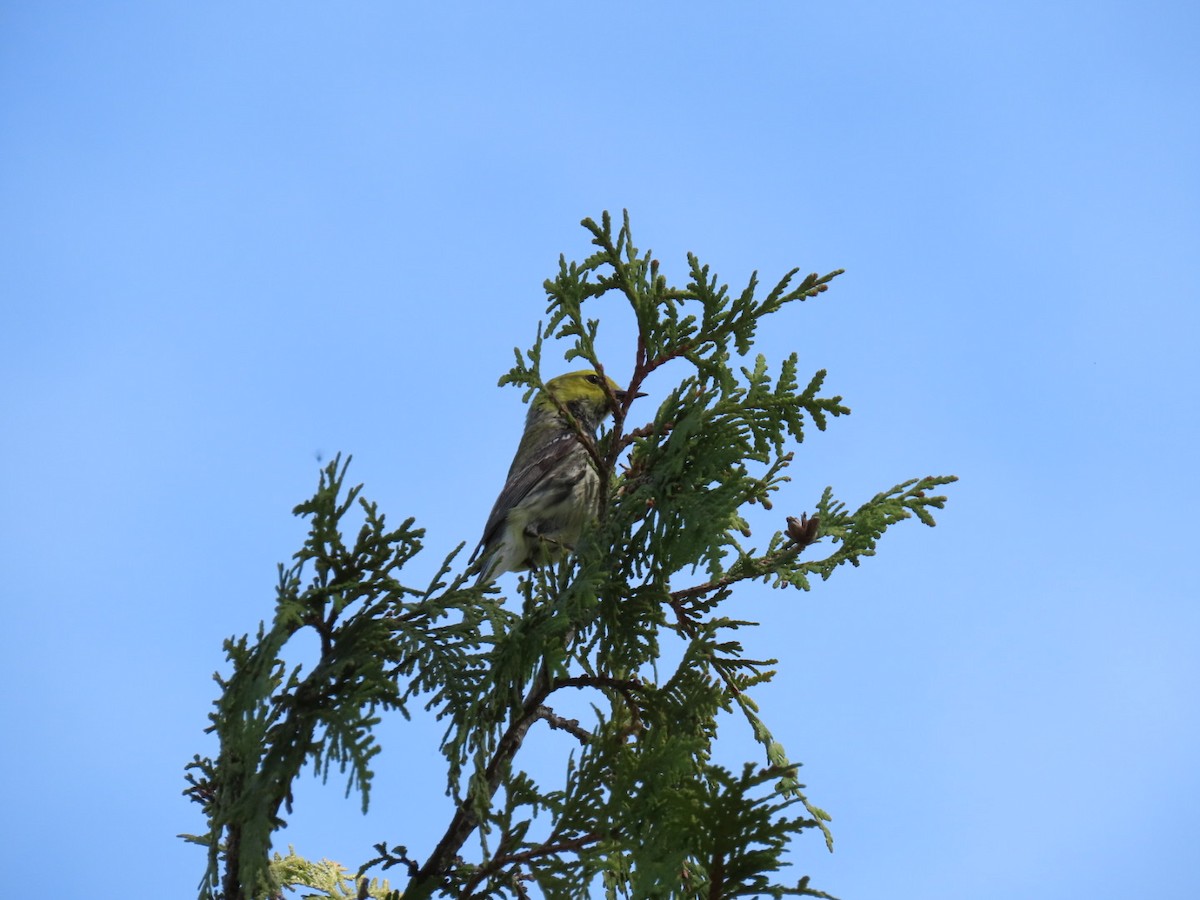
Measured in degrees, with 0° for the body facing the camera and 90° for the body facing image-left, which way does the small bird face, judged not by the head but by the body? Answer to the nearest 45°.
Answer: approximately 270°
